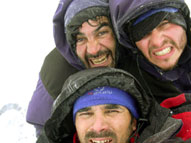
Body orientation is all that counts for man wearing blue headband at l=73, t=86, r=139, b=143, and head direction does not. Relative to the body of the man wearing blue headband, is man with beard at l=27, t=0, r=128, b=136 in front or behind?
behind

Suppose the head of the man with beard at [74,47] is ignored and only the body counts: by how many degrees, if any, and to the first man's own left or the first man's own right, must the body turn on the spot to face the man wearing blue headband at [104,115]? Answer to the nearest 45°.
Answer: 0° — they already face them

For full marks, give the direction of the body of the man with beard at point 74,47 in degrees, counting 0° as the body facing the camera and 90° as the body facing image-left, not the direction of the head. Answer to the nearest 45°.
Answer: approximately 0°

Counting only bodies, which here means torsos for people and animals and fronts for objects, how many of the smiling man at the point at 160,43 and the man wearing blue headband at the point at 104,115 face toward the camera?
2

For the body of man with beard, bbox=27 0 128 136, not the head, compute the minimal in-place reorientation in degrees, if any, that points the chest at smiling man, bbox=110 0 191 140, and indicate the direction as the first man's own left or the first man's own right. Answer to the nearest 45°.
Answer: approximately 45° to the first man's own left

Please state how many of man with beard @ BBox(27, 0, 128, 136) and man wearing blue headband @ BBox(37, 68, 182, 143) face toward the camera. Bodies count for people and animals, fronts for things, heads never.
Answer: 2

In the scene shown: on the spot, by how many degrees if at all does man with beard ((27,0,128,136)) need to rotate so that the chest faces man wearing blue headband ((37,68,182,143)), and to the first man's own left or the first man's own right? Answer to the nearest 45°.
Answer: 0° — they already face them
